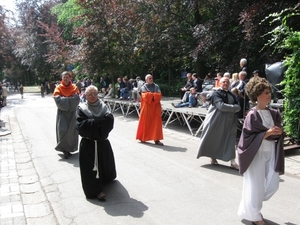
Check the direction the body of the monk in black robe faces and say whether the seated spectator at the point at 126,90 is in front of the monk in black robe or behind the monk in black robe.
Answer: behind

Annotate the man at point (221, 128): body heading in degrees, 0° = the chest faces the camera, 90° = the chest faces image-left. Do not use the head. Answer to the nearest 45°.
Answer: approximately 315°

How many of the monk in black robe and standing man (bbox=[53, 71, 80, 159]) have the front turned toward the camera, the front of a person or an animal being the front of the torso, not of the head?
2

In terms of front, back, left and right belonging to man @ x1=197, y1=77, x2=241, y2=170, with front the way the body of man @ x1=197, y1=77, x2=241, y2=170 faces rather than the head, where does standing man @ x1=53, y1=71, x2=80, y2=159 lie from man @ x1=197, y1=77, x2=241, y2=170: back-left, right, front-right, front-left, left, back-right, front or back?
back-right

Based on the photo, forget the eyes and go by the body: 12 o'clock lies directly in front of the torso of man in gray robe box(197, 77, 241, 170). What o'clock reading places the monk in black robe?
The monk in black robe is roughly at 3 o'clock from the man in gray robe.
